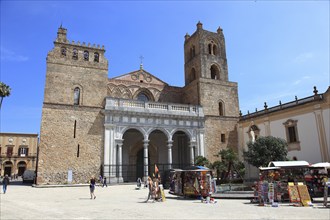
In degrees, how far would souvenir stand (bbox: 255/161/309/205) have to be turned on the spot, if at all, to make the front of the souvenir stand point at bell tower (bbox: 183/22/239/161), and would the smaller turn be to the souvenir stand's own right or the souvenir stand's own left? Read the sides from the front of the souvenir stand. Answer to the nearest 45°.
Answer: approximately 180°

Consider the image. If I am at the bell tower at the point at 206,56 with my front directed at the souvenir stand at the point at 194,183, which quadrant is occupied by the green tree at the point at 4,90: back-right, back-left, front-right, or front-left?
front-right

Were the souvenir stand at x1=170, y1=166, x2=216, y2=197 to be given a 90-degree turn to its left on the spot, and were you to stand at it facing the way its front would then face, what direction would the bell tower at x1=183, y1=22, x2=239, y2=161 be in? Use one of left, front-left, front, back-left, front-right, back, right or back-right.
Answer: left

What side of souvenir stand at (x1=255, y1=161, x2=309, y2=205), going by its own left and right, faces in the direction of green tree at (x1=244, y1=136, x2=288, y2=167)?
back

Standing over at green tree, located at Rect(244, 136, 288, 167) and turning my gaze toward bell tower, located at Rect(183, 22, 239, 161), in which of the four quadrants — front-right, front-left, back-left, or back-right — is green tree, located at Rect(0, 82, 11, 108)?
front-left

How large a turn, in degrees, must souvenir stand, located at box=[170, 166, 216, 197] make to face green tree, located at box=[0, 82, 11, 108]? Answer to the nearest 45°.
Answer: approximately 135° to its right

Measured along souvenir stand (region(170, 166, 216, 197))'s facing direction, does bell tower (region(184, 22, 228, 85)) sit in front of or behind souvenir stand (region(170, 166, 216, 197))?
behind

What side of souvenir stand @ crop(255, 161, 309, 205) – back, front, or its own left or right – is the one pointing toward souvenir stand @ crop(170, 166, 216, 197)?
right

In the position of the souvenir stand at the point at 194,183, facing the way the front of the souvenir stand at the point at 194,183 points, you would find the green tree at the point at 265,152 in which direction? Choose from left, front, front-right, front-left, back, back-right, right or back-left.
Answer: back-left

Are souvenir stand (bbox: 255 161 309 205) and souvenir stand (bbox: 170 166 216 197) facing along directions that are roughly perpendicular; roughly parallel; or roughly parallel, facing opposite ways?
roughly parallel

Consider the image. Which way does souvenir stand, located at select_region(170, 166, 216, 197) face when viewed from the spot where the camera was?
facing the viewer

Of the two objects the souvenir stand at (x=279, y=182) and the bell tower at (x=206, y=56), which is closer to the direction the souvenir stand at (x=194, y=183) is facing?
the souvenir stand

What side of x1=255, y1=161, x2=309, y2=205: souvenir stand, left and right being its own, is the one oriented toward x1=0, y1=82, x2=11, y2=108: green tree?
right

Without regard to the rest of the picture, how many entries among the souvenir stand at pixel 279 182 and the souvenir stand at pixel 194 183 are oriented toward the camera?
2
